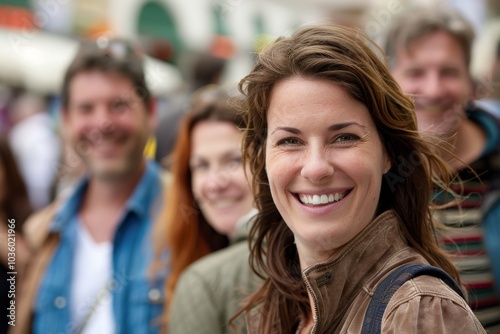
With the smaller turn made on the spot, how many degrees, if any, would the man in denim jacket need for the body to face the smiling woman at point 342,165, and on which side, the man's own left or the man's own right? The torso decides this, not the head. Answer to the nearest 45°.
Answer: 0° — they already face them

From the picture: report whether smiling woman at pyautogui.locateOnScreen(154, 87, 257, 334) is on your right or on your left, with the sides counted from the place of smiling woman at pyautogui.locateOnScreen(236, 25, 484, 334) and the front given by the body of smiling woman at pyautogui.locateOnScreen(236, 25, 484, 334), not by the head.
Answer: on your right

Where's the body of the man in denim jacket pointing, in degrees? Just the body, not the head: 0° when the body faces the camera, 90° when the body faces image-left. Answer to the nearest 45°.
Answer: approximately 0°

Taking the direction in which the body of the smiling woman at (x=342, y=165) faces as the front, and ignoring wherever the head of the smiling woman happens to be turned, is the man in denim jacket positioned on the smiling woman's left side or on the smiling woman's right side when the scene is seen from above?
on the smiling woman's right side

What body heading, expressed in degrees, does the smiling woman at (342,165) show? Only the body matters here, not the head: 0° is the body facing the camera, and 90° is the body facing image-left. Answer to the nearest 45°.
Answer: approximately 45°

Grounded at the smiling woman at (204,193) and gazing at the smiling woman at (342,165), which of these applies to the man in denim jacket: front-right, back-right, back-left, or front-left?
back-right
